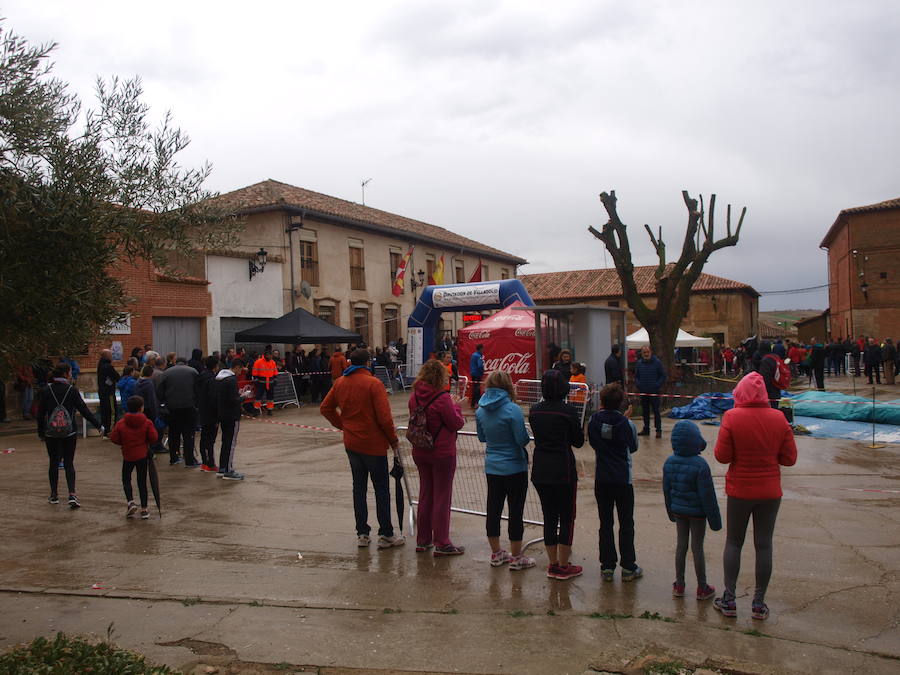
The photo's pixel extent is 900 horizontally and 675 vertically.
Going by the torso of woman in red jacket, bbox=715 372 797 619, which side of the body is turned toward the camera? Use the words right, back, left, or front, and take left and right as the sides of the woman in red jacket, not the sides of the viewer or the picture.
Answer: back

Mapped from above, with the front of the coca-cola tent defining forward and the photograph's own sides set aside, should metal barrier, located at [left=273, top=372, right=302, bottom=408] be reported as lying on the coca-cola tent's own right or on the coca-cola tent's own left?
on the coca-cola tent's own right

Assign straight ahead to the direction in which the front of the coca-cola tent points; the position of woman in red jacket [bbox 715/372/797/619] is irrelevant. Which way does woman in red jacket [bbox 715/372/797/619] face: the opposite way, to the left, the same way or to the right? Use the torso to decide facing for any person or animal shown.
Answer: the opposite way

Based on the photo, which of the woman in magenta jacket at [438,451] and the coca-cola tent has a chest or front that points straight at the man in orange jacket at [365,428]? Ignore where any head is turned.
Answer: the coca-cola tent

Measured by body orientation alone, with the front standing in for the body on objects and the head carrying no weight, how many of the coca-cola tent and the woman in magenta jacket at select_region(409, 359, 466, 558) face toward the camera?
1

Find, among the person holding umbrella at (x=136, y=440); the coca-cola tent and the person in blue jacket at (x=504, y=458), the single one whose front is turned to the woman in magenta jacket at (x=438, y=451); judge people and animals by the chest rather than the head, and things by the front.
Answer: the coca-cola tent

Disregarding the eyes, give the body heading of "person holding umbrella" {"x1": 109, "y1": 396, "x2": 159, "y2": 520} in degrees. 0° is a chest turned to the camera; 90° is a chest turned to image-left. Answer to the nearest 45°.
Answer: approximately 180°

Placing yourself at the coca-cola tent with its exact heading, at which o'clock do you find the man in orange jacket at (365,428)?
The man in orange jacket is roughly at 12 o'clock from the coca-cola tent.

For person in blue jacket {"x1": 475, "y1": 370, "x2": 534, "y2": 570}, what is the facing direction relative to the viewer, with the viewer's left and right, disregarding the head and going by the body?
facing away from the viewer and to the right of the viewer

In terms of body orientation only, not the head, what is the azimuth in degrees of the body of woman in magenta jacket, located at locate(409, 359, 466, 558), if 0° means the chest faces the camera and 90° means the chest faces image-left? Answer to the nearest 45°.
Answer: approximately 225°
